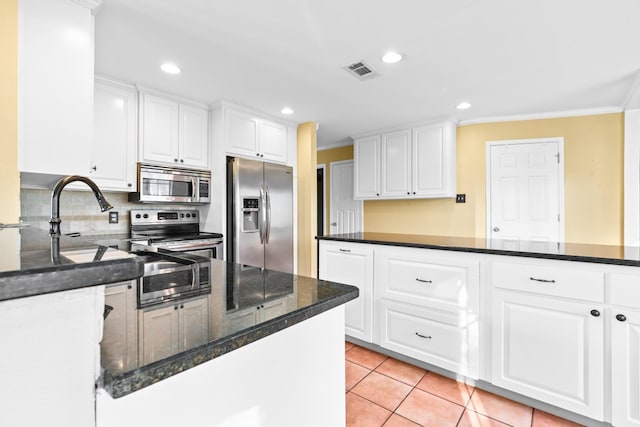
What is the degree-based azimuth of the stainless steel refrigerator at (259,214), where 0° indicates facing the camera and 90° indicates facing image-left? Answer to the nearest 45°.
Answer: approximately 315°

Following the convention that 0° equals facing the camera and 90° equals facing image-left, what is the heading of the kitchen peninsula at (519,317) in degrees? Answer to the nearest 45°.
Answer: approximately 45°

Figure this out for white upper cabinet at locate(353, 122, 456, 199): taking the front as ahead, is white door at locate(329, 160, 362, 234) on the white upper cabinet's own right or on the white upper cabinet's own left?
on the white upper cabinet's own right
